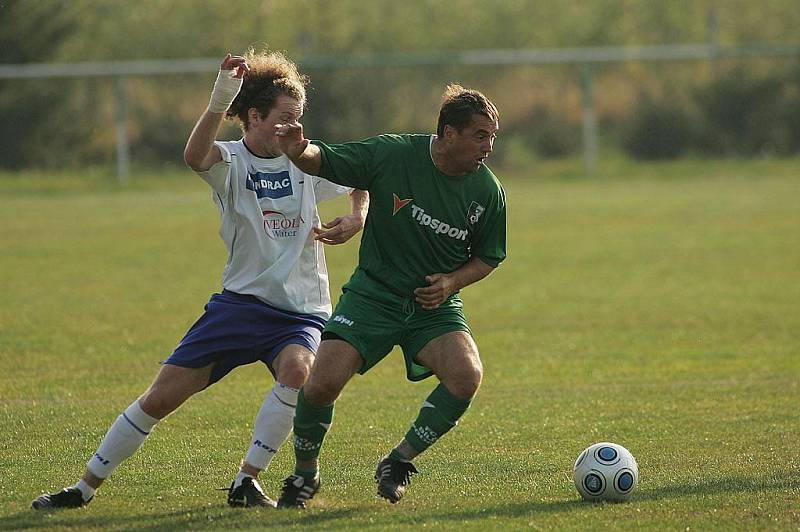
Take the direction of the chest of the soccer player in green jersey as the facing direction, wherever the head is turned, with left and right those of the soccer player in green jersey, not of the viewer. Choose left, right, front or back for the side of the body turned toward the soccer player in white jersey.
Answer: right

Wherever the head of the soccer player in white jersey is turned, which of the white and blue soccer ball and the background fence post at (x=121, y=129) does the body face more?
the white and blue soccer ball

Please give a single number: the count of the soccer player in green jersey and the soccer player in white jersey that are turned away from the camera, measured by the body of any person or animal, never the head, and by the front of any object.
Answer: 0

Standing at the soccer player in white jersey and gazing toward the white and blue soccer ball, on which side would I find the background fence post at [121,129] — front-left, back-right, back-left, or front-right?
back-left

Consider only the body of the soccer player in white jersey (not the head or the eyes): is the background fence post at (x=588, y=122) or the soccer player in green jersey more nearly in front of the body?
the soccer player in green jersey

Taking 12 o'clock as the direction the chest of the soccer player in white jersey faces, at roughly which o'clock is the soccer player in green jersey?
The soccer player in green jersey is roughly at 11 o'clock from the soccer player in white jersey.

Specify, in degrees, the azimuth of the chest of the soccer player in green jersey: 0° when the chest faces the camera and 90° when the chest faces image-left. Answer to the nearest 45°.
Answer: approximately 0°

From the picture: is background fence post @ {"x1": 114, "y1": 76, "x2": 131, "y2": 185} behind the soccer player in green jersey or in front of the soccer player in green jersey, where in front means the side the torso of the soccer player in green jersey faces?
behind

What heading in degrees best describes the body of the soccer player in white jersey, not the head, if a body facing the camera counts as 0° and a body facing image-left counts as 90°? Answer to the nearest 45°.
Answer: approximately 315°
